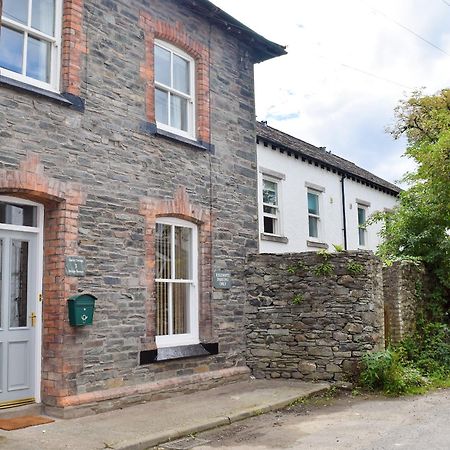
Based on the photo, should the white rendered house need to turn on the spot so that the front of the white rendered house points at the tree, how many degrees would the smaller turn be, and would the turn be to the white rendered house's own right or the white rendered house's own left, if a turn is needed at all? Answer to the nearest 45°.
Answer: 0° — it already faces it

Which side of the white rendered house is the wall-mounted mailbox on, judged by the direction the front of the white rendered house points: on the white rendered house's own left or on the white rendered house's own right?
on the white rendered house's own right

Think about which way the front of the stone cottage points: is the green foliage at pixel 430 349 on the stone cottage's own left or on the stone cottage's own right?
on the stone cottage's own left

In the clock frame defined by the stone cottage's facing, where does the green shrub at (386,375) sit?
The green shrub is roughly at 10 o'clock from the stone cottage.

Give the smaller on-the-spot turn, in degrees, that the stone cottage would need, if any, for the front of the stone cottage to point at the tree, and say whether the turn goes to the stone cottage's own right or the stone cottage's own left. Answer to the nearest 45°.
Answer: approximately 90° to the stone cottage's own left

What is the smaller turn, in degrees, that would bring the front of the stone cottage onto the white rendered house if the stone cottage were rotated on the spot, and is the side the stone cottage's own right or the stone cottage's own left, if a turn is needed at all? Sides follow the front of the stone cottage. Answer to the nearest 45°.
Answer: approximately 90° to the stone cottage's own left

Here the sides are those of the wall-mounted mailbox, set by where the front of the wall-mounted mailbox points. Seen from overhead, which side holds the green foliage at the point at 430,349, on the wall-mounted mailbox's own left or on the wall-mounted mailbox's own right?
on the wall-mounted mailbox's own left

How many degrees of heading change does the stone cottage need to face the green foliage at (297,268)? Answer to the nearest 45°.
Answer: approximately 90° to its left

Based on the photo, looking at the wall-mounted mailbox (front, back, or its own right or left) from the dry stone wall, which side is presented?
left
